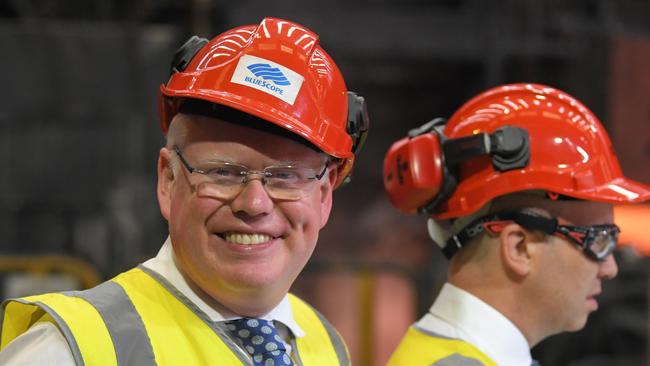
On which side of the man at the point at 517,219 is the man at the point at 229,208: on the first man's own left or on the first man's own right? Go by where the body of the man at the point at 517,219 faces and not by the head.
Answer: on the first man's own right

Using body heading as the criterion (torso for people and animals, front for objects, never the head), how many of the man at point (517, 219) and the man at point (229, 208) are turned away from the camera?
0

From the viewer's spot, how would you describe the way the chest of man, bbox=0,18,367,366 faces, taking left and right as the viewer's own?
facing the viewer and to the right of the viewer

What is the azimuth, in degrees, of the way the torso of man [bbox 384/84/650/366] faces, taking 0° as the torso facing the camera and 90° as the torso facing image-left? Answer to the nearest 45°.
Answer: approximately 270°

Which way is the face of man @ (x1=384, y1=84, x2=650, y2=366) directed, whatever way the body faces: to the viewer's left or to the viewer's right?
to the viewer's right

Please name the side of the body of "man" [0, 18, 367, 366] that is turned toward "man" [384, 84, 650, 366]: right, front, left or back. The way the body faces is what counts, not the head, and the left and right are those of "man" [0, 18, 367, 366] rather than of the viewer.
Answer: left
